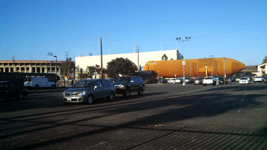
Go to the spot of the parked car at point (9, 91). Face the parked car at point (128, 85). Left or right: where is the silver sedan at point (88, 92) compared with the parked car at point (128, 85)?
right

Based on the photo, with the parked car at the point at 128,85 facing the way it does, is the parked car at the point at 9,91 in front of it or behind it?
in front

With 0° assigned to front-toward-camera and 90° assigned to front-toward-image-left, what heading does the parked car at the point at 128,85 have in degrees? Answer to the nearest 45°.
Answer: approximately 45°

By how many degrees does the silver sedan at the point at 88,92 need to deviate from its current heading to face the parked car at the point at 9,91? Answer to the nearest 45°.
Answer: approximately 90° to its right

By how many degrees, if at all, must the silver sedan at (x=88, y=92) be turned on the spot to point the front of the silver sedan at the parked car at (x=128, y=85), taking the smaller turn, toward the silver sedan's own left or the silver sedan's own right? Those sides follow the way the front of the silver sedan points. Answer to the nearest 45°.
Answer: approximately 180°

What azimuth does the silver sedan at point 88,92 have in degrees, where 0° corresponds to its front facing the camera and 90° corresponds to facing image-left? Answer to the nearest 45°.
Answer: approximately 45°

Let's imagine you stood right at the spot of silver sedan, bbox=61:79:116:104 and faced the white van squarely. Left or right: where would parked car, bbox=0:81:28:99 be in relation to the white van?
left
